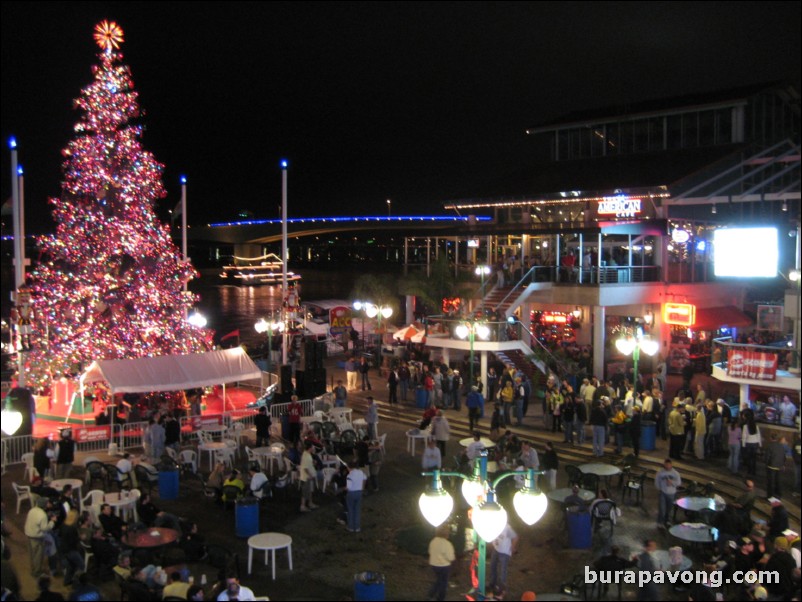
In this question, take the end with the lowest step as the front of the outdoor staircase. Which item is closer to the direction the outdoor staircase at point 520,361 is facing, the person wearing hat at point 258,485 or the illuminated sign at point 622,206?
the person wearing hat

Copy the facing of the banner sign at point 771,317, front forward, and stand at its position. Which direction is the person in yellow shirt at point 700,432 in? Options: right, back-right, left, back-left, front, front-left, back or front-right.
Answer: front

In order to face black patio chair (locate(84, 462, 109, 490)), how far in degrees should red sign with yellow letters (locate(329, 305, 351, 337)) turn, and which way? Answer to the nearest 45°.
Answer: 0° — it already faces it

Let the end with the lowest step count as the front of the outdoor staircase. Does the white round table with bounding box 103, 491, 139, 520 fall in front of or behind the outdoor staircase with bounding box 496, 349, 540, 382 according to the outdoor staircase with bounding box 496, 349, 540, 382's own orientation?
in front

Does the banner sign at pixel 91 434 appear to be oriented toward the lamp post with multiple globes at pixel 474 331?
no

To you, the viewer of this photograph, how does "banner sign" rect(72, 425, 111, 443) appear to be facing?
facing the viewer

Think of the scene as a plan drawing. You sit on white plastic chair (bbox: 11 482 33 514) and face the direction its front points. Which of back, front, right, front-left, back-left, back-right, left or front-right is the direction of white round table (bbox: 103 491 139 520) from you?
front-right

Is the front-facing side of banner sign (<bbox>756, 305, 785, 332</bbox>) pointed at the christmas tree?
no

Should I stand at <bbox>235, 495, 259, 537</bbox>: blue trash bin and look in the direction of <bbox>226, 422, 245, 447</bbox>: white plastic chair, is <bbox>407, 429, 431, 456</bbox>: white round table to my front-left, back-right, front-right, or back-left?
front-right

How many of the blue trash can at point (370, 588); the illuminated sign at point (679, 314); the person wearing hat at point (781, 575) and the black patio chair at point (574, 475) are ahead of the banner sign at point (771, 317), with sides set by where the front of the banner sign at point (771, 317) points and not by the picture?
3

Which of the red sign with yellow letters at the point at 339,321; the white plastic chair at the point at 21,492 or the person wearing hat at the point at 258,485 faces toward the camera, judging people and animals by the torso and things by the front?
the red sign with yellow letters

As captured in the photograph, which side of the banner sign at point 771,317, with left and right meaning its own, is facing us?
front

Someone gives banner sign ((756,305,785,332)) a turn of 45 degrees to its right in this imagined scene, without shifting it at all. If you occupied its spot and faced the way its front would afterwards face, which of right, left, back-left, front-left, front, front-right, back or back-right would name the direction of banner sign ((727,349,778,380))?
front-left
